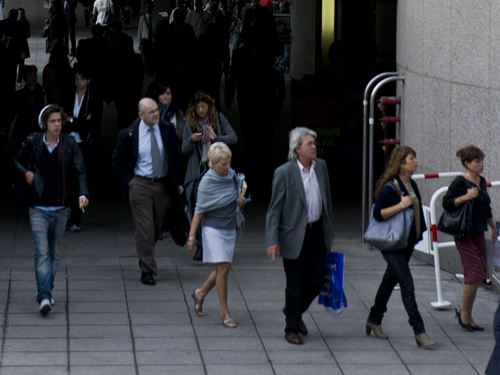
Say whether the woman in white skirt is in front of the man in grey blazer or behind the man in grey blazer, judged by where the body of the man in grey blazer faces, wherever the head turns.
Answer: behind

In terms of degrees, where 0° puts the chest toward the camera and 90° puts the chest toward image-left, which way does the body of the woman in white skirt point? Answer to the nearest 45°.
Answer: approximately 315°

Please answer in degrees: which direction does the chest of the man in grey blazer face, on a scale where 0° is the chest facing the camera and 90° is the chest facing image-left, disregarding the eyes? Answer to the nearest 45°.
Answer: approximately 315°

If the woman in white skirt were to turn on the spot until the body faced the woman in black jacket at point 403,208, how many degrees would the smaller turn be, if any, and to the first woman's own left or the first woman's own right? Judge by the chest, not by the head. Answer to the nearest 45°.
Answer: approximately 45° to the first woman's own left

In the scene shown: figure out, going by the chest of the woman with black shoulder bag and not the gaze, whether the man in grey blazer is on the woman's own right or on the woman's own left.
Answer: on the woman's own right

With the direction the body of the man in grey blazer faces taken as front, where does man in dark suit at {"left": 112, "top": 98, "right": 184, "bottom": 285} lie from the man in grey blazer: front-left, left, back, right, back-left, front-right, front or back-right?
back

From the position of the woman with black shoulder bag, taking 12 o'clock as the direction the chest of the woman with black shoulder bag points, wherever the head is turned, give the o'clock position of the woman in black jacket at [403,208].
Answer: The woman in black jacket is roughly at 3 o'clock from the woman with black shoulder bag.

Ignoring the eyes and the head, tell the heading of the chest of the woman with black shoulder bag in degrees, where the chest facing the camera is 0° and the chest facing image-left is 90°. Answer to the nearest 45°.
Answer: approximately 315°

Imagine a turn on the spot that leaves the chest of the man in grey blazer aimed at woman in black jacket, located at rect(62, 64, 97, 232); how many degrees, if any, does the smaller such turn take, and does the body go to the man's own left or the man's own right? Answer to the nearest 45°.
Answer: approximately 180°

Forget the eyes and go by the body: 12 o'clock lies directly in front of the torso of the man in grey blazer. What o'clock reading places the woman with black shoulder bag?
The woman with black shoulder bag is roughly at 10 o'clock from the man in grey blazer.
